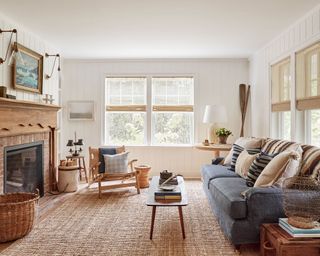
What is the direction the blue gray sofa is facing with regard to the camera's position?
facing to the left of the viewer

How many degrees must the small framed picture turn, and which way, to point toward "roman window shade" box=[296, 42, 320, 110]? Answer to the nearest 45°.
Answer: approximately 45° to its left

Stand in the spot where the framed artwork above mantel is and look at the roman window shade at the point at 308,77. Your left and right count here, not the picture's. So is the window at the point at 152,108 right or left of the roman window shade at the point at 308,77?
left

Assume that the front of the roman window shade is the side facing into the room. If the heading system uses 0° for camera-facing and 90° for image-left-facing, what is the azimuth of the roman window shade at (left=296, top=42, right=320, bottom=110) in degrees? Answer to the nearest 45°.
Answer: approximately 45°

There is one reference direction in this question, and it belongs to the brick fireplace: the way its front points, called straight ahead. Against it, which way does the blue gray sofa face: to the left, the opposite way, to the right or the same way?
the opposite way
